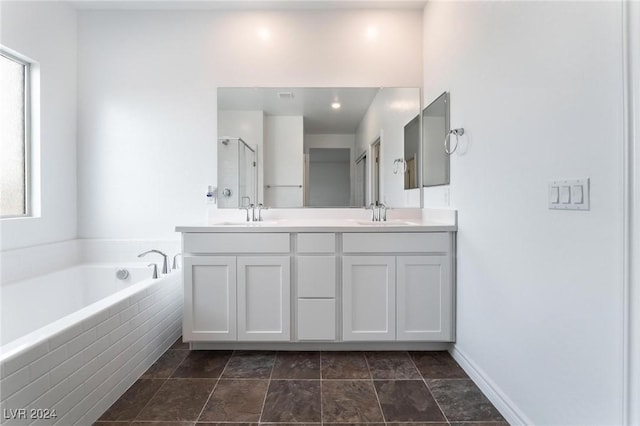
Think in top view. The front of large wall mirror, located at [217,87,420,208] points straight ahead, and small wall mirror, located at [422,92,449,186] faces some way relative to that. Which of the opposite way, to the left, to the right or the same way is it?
to the right

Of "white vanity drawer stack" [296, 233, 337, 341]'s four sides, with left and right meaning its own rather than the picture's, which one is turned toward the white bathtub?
right

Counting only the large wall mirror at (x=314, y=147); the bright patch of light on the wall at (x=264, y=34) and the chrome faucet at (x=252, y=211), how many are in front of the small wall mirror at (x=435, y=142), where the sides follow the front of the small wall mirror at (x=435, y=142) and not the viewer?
3

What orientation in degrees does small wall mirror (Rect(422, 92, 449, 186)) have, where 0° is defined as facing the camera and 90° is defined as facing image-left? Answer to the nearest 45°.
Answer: approximately 90°

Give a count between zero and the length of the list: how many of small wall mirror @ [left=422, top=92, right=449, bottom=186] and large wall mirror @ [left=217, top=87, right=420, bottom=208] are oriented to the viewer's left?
1
